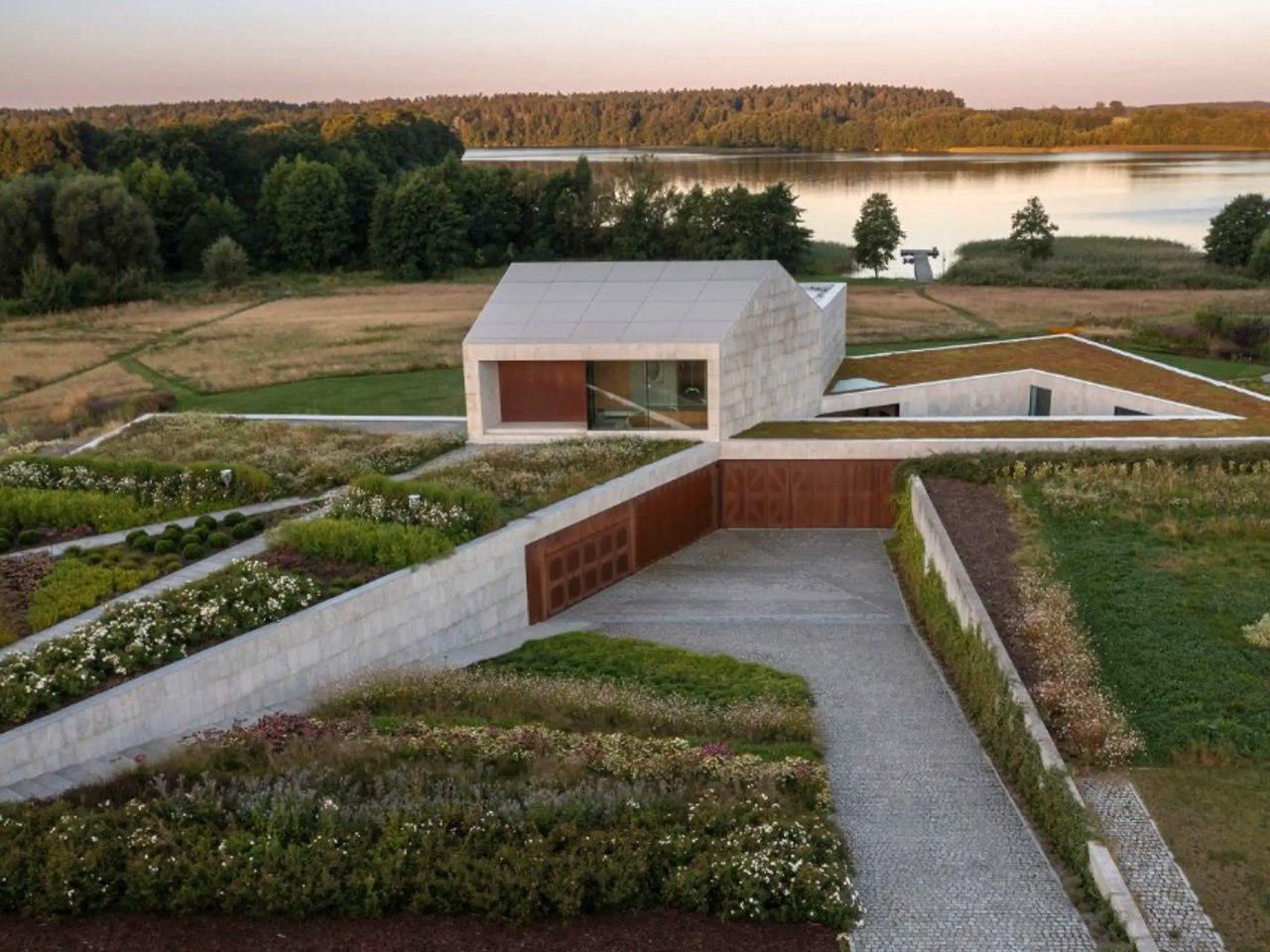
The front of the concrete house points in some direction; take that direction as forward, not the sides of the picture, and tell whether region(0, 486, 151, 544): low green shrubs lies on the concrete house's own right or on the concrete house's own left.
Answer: on the concrete house's own right

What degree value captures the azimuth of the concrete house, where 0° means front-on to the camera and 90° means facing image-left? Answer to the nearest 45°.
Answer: approximately 0°

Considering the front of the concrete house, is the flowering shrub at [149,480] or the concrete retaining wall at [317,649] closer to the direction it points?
the concrete retaining wall

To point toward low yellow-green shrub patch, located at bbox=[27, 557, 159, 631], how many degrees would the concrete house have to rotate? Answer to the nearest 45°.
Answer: approximately 45° to its right

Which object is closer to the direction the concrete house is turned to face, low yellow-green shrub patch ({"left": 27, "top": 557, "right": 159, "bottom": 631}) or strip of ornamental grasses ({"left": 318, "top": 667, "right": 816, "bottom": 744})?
the strip of ornamental grasses

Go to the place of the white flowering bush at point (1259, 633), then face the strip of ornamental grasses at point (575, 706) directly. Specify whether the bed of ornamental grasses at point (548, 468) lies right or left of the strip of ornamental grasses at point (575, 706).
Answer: right

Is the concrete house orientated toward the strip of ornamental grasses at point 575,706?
yes
